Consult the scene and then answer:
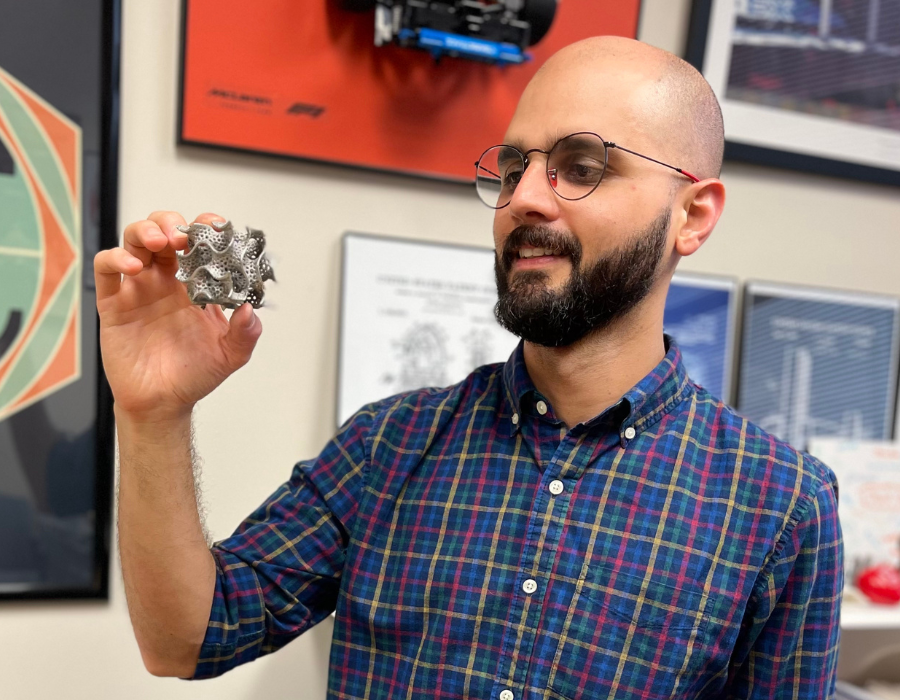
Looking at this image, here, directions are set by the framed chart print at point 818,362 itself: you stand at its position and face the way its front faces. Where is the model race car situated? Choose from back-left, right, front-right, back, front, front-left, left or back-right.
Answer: front-right

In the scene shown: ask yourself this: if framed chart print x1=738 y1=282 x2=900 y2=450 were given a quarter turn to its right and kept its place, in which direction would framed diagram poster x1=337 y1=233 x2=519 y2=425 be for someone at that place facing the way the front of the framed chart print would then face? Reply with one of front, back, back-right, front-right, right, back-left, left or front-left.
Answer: front-left

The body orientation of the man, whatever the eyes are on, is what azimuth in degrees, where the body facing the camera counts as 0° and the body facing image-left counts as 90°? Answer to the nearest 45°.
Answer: approximately 45°

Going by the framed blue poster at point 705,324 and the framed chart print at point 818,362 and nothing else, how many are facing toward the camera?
2

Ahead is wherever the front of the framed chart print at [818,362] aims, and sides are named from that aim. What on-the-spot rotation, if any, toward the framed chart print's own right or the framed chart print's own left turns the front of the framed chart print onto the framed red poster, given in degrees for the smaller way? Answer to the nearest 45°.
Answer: approximately 45° to the framed chart print's own right

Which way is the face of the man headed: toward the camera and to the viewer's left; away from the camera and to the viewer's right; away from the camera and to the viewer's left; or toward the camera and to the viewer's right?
toward the camera and to the viewer's left

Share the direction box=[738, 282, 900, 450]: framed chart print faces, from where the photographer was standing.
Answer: facing the viewer

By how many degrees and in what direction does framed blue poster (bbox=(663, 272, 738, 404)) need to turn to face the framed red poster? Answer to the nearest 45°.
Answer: approximately 45° to its right

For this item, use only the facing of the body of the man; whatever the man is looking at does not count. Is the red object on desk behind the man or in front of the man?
behind
